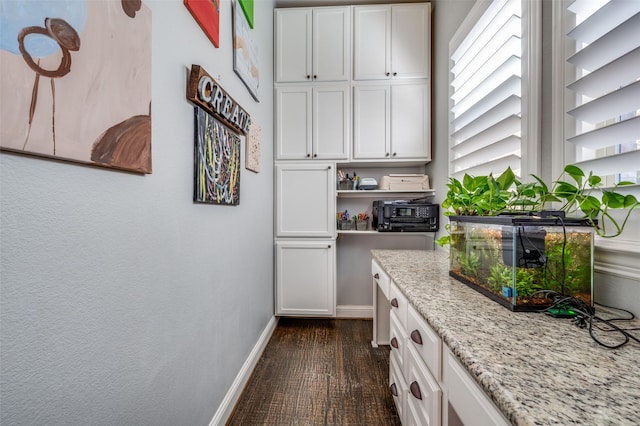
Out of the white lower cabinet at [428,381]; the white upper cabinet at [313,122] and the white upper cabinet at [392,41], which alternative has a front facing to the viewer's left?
the white lower cabinet

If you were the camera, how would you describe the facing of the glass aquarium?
facing the viewer and to the left of the viewer

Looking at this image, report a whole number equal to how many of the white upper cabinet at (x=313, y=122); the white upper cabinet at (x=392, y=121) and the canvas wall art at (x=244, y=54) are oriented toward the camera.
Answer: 2

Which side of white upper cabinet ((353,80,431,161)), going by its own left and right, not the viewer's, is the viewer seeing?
front

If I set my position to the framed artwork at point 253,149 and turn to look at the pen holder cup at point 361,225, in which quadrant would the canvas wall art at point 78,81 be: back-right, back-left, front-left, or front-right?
back-right

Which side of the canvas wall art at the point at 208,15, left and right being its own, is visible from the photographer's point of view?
right

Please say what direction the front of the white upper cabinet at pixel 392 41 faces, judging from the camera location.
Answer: facing the viewer

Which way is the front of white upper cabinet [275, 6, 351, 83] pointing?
toward the camera

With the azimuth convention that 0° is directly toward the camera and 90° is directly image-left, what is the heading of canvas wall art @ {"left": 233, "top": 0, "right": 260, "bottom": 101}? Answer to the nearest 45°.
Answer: approximately 270°

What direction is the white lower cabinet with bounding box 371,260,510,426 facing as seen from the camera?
to the viewer's left

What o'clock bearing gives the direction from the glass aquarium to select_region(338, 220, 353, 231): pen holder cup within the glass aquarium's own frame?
The pen holder cup is roughly at 3 o'clock from the glass aquarium.

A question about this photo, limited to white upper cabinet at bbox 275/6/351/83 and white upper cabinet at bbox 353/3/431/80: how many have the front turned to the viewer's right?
0

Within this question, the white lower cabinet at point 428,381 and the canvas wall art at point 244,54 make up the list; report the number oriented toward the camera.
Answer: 0
